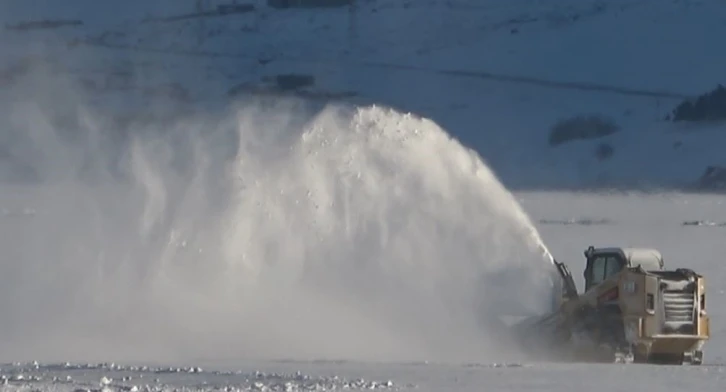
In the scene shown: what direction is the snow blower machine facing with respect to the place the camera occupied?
facing away from the viewer and to the left of the viewer

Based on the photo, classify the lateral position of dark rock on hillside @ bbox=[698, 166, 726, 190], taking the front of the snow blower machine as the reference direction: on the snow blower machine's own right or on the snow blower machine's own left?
on the snow blower machine's own right

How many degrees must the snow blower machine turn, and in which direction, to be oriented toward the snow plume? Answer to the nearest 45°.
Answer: approximately 45° to its left
